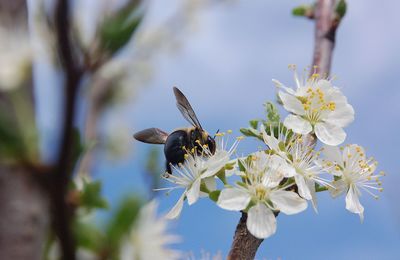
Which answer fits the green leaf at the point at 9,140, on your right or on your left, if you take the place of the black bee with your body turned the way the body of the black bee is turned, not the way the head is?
on your right

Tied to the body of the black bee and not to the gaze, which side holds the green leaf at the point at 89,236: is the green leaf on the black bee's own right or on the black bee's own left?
on the black bee's own right

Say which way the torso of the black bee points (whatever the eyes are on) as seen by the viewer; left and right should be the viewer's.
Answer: facing to the right of the viewer
